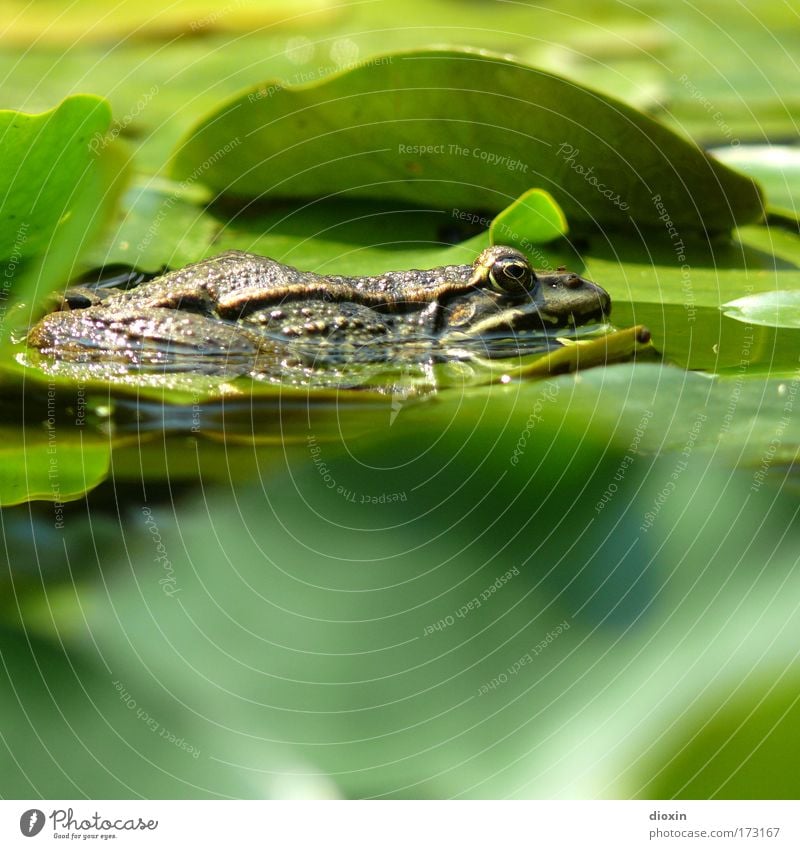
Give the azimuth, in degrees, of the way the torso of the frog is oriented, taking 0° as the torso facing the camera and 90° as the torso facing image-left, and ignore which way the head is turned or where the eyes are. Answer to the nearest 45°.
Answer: approximately 270°

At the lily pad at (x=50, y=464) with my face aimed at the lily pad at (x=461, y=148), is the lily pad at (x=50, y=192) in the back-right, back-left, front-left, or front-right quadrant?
front-left

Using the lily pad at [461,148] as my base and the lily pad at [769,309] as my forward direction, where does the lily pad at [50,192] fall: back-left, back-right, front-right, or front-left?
back-right
